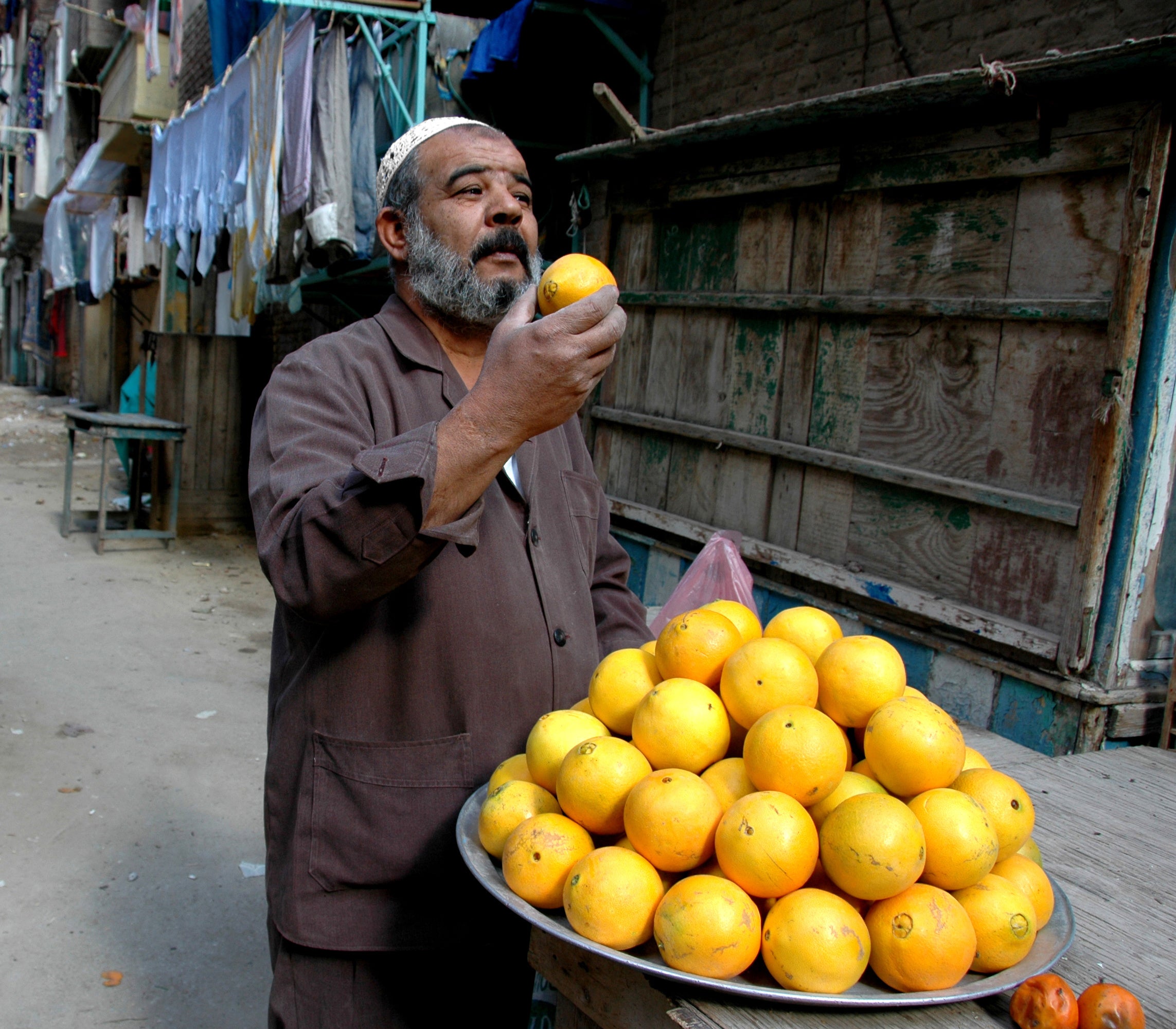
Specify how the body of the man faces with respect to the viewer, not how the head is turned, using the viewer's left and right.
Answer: facing the viewer and to the right of the viewer

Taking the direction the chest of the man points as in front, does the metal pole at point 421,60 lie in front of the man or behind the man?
behind

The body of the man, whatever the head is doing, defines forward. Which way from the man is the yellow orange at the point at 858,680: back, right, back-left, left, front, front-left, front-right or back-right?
front

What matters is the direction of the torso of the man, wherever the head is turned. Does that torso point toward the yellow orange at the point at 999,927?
yes

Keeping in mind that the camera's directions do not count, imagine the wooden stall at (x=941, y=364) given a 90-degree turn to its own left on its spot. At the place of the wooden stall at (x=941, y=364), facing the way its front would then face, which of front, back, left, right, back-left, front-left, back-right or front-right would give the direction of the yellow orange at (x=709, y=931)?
front-right

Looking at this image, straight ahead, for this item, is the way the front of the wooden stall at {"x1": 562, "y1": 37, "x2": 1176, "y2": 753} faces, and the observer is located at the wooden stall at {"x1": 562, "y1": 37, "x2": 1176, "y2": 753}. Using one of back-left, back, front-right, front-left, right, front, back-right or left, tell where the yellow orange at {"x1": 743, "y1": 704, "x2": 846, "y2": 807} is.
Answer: front-left

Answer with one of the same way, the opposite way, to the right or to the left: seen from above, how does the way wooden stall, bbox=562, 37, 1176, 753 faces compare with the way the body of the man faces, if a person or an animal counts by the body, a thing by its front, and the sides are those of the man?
to the right

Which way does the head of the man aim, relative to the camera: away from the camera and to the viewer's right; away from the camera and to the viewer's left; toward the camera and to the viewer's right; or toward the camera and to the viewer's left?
toward the camera and to the viewer's right

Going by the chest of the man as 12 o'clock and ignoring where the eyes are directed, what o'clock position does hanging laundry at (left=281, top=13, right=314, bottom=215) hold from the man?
The hanging laundry is roughly at 7 o'clock from the man.

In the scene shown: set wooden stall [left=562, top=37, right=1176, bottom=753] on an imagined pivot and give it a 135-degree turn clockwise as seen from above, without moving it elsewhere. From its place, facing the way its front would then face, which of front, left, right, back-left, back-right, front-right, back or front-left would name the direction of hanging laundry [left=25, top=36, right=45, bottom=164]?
front-left

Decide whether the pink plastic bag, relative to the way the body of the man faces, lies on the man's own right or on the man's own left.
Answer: on the man's own left

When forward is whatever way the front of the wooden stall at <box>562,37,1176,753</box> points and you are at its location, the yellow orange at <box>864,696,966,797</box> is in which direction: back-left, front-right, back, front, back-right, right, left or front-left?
front-left

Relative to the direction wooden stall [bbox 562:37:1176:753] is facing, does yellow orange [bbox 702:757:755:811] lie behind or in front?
in front

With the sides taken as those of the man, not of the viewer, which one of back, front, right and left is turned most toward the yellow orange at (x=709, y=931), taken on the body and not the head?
front

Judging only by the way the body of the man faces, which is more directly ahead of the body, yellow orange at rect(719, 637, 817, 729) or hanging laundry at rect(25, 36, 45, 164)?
the yellow orange

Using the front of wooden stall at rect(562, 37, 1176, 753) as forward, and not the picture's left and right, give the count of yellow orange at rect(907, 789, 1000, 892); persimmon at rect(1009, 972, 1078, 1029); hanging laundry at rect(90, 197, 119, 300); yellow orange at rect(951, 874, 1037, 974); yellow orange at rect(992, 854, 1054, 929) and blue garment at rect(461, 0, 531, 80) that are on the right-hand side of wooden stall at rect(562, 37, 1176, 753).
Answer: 2

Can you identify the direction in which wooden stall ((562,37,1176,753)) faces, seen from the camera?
facing the viewer and to the left of the viewer

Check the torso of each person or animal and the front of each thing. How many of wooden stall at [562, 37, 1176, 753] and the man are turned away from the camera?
0

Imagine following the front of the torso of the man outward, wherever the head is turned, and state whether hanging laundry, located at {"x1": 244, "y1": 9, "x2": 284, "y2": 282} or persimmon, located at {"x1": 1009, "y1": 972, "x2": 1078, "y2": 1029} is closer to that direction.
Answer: the persimmon

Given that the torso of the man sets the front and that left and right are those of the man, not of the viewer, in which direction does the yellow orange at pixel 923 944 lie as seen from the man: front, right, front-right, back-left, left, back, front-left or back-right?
front

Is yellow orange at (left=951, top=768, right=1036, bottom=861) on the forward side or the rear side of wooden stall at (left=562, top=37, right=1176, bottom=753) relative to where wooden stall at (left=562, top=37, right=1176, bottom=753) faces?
on the forward side
